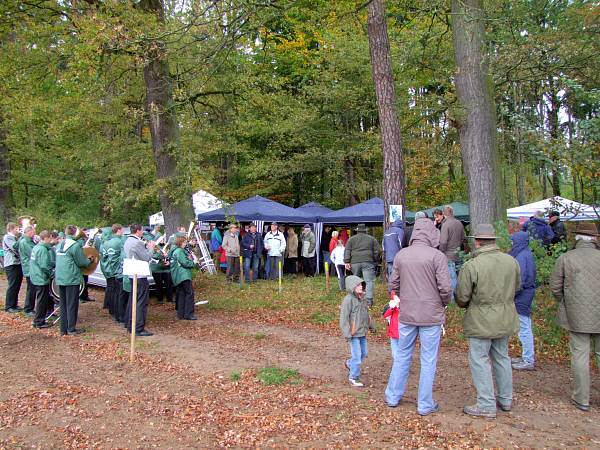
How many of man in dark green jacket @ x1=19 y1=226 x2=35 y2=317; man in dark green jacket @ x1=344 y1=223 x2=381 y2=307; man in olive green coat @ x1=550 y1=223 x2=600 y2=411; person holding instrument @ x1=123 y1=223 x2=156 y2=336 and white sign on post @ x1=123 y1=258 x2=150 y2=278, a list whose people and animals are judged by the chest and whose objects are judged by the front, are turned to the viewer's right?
2

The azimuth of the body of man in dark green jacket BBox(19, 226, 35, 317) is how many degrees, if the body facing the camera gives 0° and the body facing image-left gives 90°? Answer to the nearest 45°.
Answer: approximately 270°

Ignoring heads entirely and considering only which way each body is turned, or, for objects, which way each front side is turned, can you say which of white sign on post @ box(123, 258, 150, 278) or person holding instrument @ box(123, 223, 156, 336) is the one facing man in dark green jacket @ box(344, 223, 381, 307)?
the person holding instrument

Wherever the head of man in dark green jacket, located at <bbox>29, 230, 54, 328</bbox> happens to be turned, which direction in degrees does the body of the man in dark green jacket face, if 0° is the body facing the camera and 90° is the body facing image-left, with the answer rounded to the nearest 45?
approximately 225°

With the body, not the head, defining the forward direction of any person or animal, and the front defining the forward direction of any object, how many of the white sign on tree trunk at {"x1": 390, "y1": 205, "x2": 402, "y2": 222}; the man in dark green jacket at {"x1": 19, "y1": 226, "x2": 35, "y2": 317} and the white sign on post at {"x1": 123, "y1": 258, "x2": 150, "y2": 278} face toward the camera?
2

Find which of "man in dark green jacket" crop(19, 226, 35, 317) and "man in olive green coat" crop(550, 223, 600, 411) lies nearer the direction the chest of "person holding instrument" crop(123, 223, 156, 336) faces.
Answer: the man in olive green coat

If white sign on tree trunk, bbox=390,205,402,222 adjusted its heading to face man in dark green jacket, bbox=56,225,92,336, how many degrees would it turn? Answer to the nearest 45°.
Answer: approximately 45° to its right

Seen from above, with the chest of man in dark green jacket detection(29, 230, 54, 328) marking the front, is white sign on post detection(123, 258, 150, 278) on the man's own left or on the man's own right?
on the man's own right

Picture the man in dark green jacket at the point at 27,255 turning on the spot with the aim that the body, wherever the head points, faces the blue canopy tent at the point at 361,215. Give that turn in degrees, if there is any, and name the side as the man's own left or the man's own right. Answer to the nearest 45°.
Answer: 0° — they already face it

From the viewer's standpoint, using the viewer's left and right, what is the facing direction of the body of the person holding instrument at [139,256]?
facing to the right of the viewer
